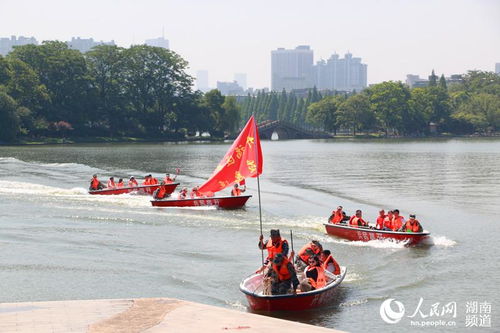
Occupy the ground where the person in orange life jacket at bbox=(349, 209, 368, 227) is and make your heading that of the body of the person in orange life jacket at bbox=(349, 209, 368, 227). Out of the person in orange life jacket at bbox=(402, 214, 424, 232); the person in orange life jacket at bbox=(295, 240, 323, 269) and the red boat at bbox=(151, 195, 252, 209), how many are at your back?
1

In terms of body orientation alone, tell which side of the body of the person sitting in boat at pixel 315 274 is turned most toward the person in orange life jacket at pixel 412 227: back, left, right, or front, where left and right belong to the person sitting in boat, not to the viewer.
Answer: back

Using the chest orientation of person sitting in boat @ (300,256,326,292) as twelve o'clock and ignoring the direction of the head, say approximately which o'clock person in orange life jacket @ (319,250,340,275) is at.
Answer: The person in orange life jacket is roughly at 5 o'clock from the person sitting in boat.

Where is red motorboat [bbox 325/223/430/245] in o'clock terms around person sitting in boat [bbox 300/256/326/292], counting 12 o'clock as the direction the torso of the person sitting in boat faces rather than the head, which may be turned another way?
The red motorboat is roughly at 5 o'clock from the person sitting in boat.

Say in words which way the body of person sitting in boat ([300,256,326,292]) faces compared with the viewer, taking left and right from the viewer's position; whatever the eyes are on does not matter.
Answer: facing the viewer and to the left of the viewer
